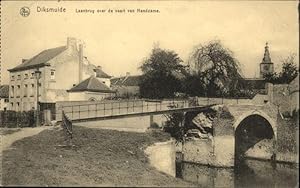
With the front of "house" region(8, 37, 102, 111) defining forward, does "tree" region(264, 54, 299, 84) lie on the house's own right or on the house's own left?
on the house's own left

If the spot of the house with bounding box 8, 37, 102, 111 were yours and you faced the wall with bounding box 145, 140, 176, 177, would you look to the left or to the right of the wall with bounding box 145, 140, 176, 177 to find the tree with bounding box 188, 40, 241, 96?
left
